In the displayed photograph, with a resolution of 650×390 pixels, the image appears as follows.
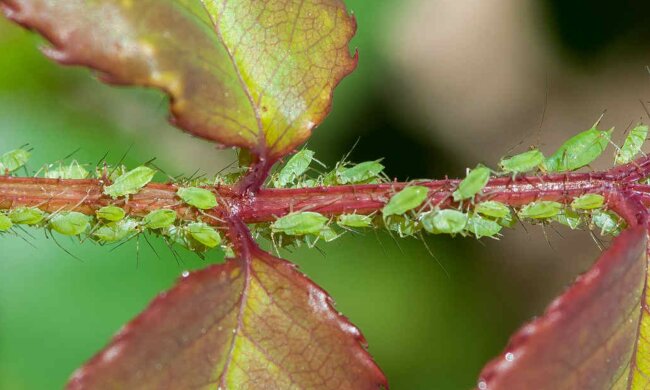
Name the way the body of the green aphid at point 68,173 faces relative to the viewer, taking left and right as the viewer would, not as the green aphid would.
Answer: facing to the left of the viewer

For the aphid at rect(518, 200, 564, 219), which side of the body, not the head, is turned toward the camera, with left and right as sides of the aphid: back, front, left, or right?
left

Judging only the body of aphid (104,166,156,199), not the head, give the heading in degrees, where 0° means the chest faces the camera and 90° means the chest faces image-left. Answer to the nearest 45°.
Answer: approximately 90°

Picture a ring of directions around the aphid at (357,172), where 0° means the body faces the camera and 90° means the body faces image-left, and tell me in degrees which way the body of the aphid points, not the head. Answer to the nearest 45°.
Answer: approximately 90°

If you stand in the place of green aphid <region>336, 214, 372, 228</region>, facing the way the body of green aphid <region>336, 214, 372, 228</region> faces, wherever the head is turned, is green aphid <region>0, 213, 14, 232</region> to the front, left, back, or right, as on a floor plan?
front

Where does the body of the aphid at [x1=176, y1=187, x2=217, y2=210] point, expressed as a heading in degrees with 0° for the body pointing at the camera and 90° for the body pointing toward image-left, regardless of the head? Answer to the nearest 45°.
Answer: approximately 90°

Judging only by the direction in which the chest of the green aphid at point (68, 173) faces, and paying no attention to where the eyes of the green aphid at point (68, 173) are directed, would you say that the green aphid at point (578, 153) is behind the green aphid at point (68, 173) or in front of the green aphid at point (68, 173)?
behind

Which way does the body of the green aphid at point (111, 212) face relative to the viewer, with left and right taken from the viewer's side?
facing to the left of the viewer

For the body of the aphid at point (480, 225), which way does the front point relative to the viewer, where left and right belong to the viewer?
facing to the left of the viewer
